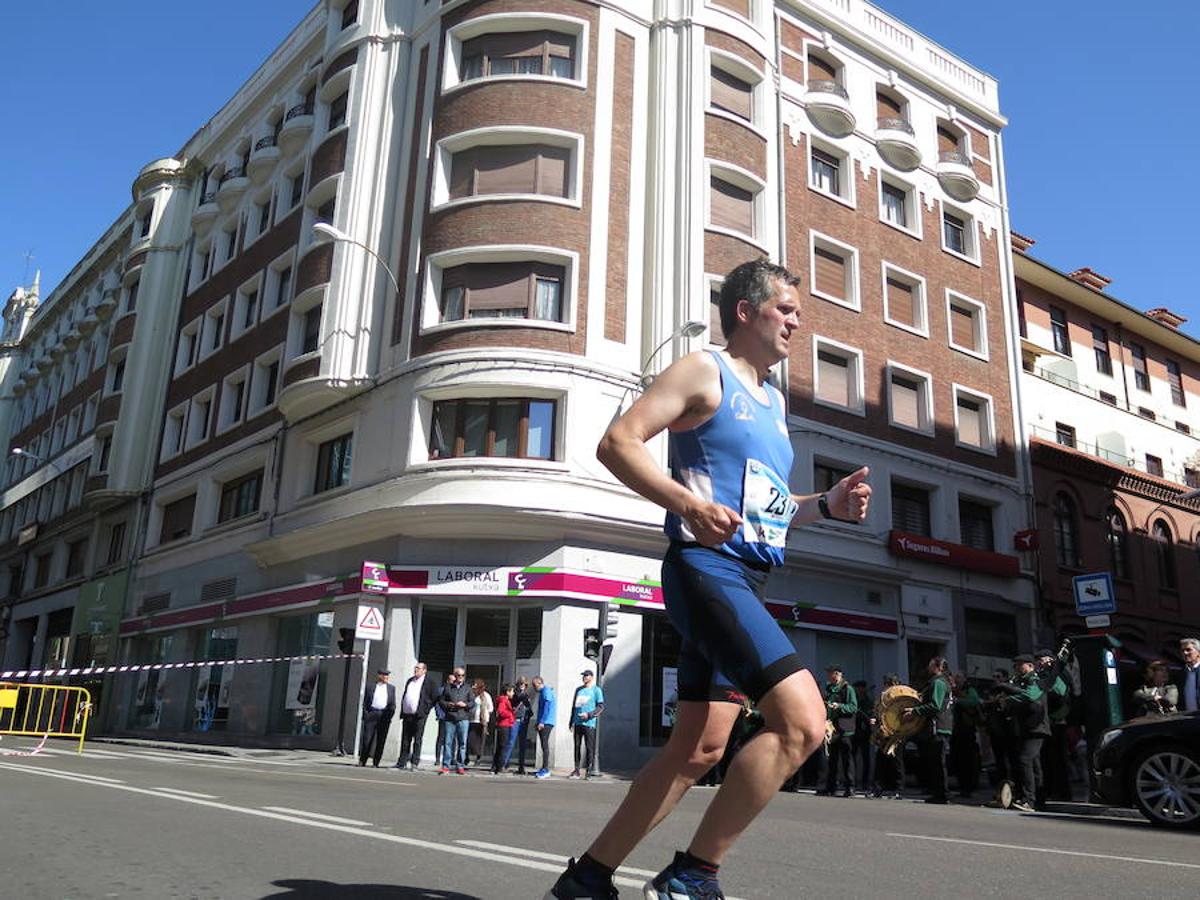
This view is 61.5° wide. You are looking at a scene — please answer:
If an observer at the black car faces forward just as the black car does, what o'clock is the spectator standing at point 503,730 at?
The spectator standing is roughly at 1 o'clock from the black car.

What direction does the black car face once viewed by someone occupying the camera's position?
facing to the left of the viewer

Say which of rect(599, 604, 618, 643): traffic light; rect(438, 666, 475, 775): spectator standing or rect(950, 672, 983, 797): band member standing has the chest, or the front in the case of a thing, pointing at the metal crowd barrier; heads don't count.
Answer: rect(950, 672, 983, 797): band member standing

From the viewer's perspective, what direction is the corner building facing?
toward the camera

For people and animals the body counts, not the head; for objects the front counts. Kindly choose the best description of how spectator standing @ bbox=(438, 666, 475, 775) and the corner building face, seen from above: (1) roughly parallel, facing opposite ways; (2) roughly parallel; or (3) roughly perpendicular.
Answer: roughly parallel

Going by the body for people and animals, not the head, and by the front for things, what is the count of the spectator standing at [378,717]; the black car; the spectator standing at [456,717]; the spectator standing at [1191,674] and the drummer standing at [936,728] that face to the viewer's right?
0

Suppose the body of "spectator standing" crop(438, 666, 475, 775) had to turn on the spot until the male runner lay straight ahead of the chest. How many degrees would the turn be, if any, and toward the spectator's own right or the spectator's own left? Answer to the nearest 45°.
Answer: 0° — they already face them

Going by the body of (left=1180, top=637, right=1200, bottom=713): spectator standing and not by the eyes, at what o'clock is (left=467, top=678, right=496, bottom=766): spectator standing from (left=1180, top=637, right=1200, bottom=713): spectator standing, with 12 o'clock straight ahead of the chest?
(left=467, top=678, right=496, bottom=766): spectator standing is roughly at 2 o'clock from (left=1180, top=637, right=1200, bottom=713): spectator standing.

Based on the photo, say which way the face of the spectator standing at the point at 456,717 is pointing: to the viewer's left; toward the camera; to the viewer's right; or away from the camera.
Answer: toward the camera

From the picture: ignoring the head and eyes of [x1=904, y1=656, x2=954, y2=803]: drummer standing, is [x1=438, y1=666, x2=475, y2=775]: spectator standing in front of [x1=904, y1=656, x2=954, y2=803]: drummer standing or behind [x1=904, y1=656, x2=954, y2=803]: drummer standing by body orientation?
in front

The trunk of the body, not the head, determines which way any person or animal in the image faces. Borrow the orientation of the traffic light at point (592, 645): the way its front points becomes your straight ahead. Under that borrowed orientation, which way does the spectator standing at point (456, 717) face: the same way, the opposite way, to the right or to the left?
the same way

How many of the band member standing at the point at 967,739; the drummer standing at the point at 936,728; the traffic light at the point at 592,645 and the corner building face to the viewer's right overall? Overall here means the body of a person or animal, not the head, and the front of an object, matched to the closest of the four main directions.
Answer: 0

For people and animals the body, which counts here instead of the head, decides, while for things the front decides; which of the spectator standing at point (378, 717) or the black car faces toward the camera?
the spectator standing

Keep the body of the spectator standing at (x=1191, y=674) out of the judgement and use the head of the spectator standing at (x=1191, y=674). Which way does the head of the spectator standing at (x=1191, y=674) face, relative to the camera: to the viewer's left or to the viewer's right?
to the viewer's left

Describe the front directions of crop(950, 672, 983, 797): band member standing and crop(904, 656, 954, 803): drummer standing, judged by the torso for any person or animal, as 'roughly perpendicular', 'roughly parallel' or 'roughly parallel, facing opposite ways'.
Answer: roughly parallel

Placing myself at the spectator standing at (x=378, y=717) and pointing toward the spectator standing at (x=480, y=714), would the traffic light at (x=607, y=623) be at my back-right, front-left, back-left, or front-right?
front-right

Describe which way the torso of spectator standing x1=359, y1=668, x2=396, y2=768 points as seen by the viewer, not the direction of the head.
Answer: toward the camera
